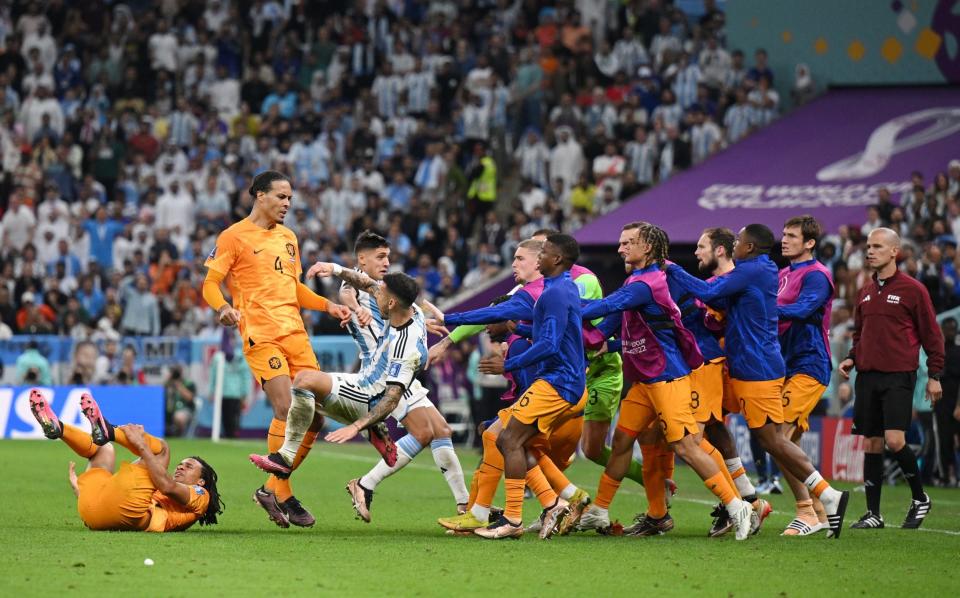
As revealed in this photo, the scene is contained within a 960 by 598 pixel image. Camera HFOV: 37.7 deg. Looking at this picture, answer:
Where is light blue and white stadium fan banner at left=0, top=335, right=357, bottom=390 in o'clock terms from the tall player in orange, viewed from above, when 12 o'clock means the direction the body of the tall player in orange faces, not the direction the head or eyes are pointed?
The light blue and white stadium fan banner is roughly at 7 o'clock from the tall player in orange.

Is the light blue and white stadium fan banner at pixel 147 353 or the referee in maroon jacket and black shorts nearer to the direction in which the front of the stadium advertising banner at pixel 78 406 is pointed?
the referee in maroon jacket and black shorts

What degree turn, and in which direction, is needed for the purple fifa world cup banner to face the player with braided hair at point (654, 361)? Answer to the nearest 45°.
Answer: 0° — it already faces them

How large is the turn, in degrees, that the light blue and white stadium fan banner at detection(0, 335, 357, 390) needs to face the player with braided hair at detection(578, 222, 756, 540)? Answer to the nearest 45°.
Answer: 0° — it already faces them

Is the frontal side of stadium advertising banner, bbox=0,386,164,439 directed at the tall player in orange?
yes

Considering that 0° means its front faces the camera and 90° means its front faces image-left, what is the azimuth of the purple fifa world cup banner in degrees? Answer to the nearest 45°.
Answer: approximately 0°

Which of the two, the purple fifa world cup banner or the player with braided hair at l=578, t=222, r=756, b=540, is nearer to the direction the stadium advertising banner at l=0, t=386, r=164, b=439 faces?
the player with braided hair
